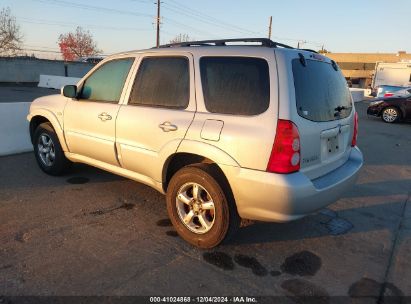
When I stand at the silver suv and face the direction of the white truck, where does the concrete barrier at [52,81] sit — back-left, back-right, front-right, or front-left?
front-left

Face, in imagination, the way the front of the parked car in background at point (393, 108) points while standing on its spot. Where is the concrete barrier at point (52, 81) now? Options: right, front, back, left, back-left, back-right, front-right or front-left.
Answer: front

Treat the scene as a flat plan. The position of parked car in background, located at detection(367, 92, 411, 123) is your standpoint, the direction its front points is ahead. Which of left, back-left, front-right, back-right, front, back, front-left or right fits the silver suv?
left

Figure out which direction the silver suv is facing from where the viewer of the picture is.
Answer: facing away from the viewer and to the left of the viewer

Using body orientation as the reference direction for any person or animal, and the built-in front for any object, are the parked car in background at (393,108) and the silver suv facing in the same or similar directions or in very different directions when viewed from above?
same or similar directions

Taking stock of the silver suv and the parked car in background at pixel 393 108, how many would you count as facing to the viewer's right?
0

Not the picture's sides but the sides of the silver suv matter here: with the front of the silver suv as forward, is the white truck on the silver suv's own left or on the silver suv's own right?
on the silver suv's own right

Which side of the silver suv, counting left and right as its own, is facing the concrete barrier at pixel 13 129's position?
front

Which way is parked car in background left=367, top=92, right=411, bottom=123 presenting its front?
to the viewer's left

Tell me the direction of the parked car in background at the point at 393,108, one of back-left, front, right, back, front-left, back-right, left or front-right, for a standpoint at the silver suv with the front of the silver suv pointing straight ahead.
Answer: right
